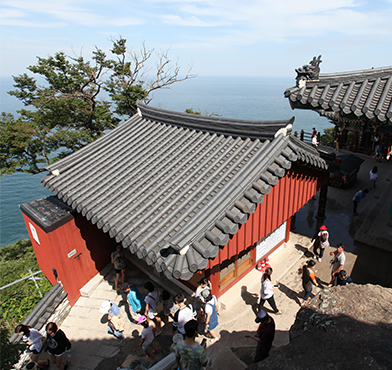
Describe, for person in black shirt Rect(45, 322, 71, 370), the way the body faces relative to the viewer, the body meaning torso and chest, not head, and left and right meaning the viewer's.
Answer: facing the viewer and to the left of the viewer

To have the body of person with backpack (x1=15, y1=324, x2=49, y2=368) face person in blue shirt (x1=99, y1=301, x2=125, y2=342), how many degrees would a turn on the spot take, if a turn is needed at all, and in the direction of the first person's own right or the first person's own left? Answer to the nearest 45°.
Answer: approximately 180°

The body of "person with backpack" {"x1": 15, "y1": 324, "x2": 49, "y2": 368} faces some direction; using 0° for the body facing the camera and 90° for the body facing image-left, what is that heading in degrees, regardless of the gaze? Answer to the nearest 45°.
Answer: approximately 90°
